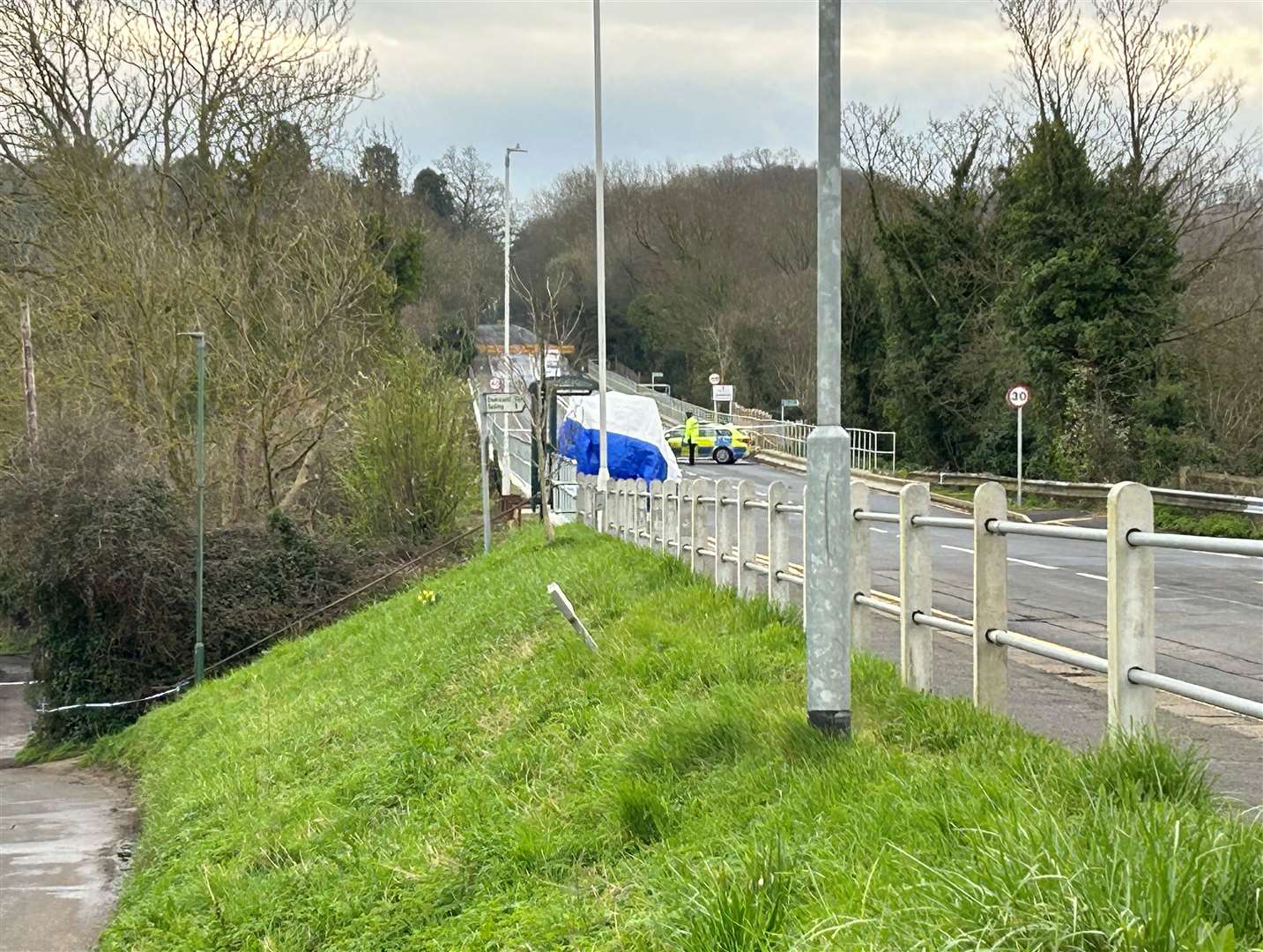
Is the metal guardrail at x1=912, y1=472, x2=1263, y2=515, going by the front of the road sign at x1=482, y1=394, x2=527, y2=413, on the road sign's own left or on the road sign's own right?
on the road sign's own left

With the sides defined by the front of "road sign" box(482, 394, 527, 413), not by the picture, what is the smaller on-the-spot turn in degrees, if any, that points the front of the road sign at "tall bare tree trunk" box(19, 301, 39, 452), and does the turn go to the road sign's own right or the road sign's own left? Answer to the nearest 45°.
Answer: approximately 135° to the road sign's own right

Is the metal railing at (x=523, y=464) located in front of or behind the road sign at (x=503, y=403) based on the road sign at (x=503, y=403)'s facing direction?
behind

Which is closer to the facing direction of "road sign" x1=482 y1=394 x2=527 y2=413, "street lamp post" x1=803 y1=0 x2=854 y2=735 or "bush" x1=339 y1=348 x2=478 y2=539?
the street lamp post

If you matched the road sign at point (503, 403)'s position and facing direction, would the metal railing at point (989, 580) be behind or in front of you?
in front

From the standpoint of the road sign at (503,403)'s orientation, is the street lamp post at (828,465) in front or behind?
in front

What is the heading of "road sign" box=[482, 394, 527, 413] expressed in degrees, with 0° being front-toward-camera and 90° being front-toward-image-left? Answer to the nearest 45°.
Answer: approximately 0°

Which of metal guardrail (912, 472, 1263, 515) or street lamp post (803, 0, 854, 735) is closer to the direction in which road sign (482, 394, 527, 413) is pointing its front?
the street lamp post
